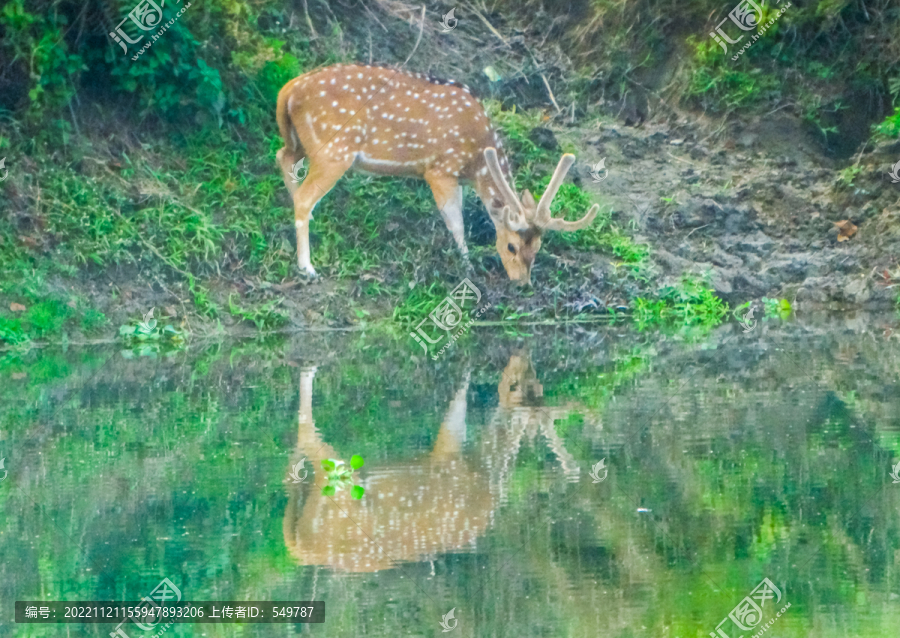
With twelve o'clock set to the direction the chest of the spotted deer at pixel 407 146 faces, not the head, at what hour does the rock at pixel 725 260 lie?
The rock is roughly at 11 o'clock from the spotted deer.

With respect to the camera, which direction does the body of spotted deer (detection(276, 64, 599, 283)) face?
to the viewer's right
